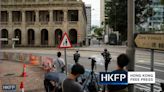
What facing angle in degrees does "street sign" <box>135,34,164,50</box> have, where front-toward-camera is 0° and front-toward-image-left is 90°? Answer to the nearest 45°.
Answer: approximately 0°

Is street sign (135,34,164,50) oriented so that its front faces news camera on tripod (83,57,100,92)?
no
